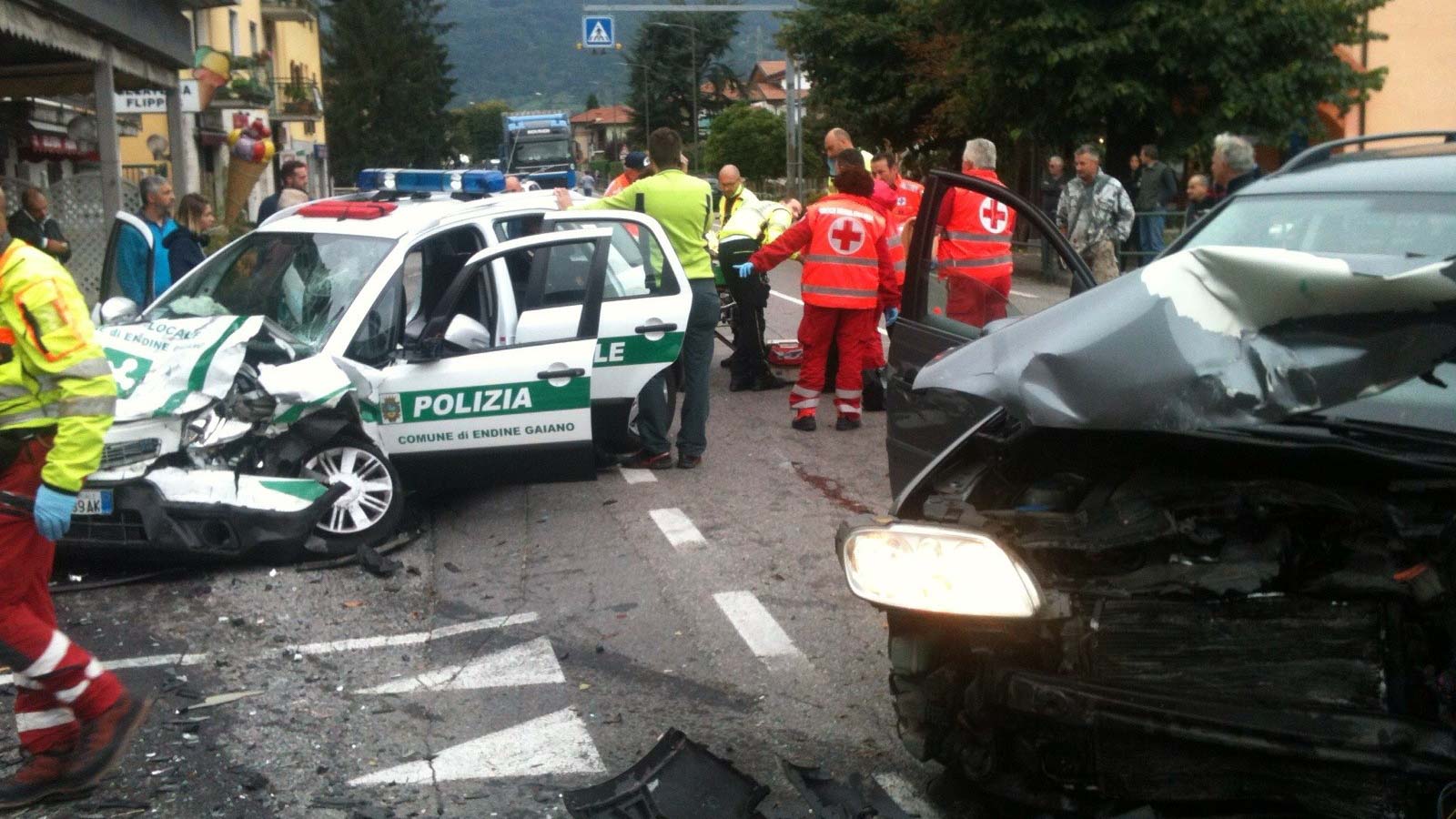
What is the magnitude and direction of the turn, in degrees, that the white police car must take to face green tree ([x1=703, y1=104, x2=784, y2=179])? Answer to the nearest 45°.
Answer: approximately 135° to its right

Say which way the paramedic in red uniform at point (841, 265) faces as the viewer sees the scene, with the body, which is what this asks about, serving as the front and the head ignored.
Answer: away from the camera

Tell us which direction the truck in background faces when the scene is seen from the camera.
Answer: facing the viewer

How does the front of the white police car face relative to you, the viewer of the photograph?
facing the viewer and to the left of the viewer

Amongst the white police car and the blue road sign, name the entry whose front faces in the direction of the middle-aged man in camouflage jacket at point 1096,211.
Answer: the blue road sign

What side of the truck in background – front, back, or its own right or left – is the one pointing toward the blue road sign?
front

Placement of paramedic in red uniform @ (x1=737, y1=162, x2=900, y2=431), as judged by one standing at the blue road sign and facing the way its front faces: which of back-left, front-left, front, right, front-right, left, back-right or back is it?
front

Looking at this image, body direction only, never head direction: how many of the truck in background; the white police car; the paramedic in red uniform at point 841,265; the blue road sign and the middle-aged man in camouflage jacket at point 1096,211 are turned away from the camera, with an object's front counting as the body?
1

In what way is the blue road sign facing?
toward the camera

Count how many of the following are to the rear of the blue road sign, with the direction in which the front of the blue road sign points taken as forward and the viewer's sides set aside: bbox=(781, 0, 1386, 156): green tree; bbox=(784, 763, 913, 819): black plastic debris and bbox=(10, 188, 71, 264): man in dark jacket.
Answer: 0

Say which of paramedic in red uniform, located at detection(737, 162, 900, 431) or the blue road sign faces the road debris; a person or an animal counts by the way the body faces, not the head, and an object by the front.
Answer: the blue road sign

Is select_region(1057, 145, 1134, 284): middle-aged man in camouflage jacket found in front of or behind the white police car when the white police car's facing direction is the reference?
behind

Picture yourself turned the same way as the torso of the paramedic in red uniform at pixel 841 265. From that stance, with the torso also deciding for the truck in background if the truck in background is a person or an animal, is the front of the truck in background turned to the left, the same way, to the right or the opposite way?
the opposite way

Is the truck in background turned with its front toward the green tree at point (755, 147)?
no

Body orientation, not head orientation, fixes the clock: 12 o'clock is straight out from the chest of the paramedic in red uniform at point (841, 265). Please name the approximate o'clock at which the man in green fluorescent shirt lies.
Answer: The man in green fluorescent shirt is roughly at 8 o'clock from the paramedic in red uniform.

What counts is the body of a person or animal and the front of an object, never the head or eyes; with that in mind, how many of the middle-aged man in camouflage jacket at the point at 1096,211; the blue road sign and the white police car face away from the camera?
0
